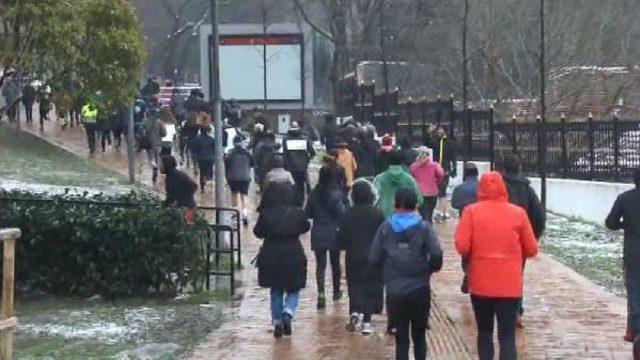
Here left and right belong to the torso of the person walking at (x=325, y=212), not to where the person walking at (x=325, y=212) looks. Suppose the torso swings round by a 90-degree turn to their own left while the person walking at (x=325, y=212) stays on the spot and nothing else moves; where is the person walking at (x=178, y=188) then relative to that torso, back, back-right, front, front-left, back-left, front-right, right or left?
front-right

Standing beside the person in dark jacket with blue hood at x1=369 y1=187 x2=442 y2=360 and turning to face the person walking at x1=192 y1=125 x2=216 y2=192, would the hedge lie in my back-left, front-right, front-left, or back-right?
front-left

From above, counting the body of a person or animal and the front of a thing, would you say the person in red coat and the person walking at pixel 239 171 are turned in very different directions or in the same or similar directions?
same or similar directions

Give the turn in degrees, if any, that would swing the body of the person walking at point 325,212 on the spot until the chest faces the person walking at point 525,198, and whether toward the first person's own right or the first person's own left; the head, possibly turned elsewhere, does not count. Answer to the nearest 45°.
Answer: approximately 135° to the first person's own right

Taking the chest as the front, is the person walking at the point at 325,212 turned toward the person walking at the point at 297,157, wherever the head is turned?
yes

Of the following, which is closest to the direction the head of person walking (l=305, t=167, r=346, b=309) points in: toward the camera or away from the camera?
away from the camera

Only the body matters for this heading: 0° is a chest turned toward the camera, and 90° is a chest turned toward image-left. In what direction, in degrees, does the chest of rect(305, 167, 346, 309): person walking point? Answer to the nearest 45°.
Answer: approximately 180°

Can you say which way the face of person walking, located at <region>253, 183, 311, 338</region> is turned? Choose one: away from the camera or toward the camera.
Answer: away from the camera

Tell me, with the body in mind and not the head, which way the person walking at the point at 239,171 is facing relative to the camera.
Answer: away from the camera

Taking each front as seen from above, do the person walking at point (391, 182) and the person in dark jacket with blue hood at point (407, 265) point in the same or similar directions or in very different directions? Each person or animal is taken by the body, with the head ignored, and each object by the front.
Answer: same or similar directions

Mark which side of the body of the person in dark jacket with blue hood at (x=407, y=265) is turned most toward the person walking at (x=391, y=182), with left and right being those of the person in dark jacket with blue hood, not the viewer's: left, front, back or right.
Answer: front
